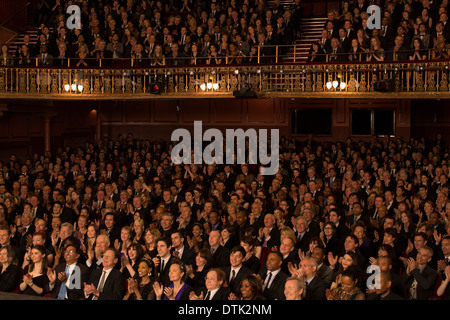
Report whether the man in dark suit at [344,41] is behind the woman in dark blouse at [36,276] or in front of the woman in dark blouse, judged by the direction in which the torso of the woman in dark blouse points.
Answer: behind

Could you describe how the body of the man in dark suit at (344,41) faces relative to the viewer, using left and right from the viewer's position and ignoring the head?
facing the viewer and to the left of the viewer

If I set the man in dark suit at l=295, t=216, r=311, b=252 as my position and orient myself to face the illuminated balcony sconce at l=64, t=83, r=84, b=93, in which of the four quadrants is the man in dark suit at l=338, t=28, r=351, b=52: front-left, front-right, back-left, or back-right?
front-right

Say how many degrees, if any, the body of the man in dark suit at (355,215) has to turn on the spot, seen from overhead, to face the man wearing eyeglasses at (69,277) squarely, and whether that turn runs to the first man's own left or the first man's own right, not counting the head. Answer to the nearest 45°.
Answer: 0° — they already face them

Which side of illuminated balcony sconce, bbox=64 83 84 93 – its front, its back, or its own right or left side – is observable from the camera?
front

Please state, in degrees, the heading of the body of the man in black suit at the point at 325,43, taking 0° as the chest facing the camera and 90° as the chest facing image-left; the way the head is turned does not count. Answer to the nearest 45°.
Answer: approximately 45°

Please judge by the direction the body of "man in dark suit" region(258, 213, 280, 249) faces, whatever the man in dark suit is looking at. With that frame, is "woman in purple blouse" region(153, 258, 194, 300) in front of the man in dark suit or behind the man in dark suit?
in front

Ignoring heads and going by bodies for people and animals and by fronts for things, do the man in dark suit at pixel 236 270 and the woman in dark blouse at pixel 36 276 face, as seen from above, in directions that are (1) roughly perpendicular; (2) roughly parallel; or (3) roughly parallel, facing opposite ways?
roughly parallel

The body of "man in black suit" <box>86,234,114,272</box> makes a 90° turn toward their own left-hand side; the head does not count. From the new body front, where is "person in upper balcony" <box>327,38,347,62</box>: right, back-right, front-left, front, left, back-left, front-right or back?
left

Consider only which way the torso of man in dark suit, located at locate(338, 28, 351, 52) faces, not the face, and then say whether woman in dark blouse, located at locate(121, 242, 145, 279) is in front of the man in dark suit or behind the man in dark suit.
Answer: in front

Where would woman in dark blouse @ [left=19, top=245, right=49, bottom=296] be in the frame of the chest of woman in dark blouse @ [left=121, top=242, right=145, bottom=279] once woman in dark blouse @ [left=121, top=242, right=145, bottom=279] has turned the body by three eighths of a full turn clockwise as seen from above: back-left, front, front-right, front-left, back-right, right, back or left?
left

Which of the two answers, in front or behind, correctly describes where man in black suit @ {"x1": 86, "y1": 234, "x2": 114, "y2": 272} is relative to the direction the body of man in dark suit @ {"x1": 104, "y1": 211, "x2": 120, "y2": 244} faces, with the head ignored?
in front
